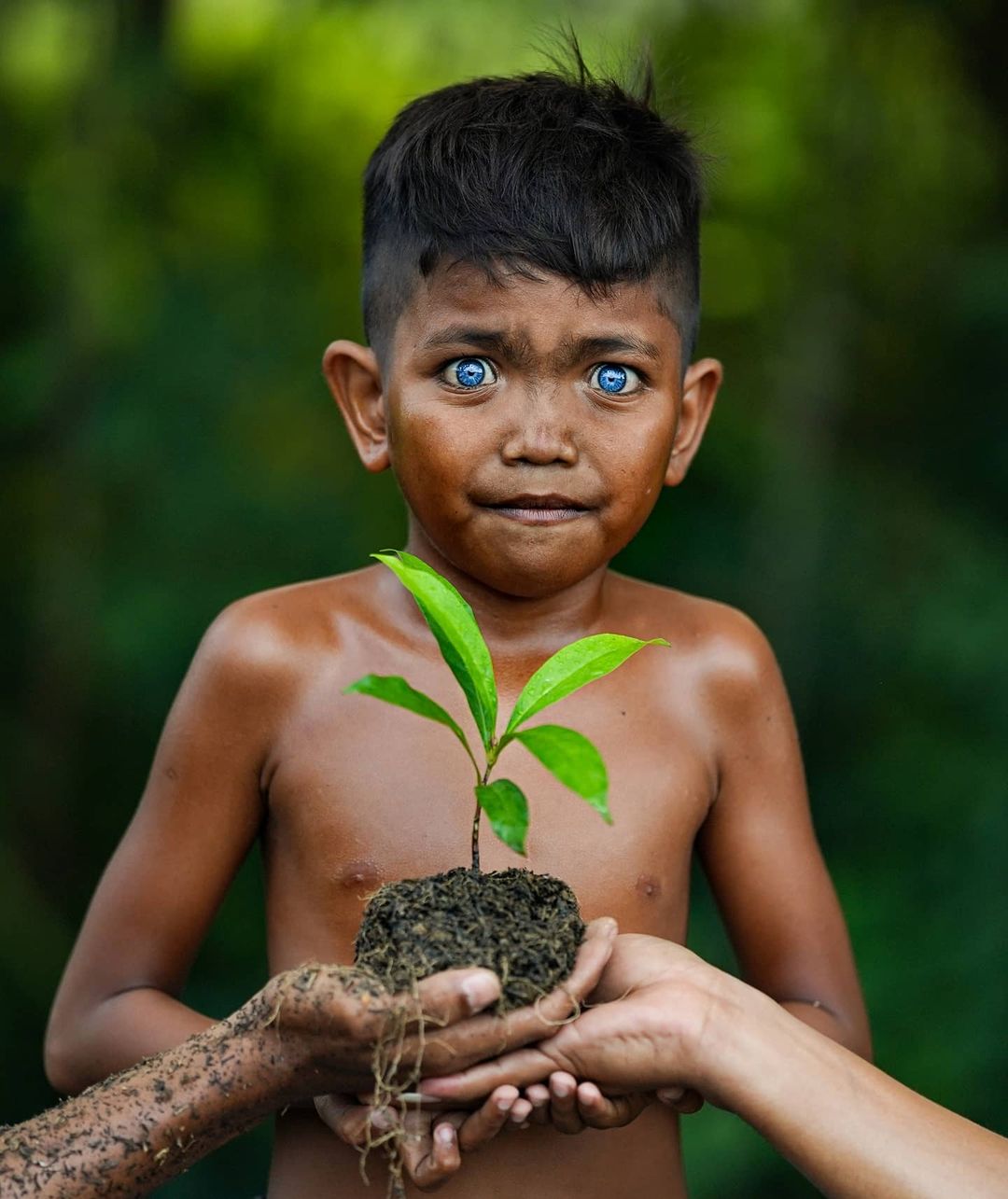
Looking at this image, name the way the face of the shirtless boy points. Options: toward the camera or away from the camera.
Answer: toward the camera

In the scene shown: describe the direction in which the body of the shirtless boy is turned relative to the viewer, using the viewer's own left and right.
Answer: facing the viewer
